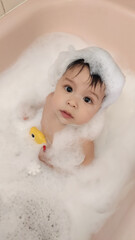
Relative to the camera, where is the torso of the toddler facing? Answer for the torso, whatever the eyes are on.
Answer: toward the camera
